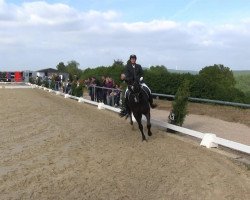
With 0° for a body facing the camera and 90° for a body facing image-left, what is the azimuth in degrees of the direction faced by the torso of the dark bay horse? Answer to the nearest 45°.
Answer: approximately 0°

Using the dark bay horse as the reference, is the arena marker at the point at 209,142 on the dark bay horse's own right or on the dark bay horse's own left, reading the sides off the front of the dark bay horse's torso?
on the dark bay horse's own left
